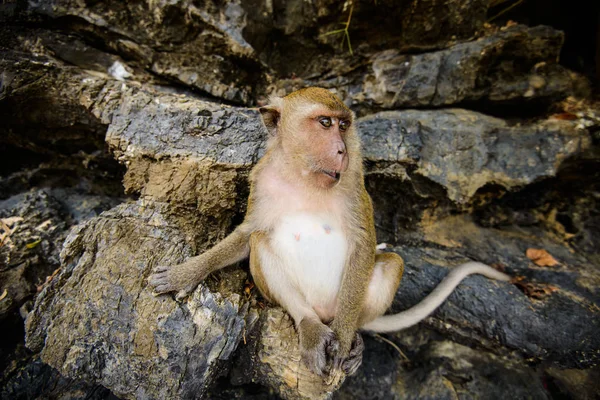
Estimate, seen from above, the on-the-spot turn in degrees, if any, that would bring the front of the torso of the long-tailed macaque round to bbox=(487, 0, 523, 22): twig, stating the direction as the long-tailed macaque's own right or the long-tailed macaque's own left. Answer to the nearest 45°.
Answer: approximately 135° to the long-tailed macaque's own left

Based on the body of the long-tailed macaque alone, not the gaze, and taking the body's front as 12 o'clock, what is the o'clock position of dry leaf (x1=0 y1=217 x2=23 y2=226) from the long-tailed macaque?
The dry leaf is roughly at 3 o'clock from the long-tailed macaque.

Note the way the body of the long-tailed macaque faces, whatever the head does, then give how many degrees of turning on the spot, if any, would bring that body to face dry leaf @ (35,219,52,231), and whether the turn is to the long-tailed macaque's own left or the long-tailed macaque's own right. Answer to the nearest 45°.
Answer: approximately 90° to the long-tailed macaque's own right

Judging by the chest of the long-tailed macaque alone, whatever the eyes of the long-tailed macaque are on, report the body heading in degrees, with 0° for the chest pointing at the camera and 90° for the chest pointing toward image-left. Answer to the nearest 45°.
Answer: approximately 0°

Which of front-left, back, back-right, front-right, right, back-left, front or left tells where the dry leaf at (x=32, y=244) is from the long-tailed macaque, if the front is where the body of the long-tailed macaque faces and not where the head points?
right
